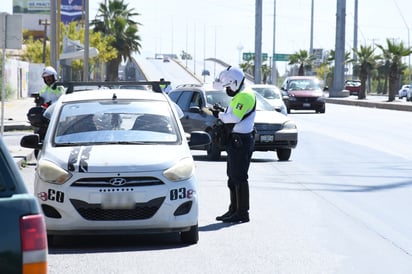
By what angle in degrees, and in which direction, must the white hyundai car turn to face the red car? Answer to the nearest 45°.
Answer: approximately 180°

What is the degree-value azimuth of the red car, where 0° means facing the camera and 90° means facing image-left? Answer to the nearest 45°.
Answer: approximately 0°

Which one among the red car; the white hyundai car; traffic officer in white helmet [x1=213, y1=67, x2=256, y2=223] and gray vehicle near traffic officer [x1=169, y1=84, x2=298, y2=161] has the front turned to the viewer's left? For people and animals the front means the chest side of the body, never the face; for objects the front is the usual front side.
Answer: the traffic officer in white helmet

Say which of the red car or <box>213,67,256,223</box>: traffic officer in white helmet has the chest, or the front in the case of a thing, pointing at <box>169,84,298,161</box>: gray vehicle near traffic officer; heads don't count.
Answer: the red car

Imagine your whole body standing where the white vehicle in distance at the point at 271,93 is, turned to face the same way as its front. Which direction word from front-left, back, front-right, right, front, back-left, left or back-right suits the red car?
back-left

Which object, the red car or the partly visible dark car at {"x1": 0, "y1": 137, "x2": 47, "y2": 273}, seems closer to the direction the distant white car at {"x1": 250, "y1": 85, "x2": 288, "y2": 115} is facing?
the partly visible dark car

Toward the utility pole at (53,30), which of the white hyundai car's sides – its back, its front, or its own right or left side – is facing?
back

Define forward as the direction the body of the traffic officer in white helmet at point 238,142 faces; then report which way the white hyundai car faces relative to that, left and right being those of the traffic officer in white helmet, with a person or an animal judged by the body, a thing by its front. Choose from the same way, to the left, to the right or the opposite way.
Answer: to the left

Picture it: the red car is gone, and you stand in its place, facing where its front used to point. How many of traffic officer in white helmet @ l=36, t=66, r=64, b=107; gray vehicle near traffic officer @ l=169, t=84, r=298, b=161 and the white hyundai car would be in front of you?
3

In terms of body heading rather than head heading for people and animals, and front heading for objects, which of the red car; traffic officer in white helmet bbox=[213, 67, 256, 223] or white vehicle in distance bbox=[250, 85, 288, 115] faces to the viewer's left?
the traffic officer in white helmet

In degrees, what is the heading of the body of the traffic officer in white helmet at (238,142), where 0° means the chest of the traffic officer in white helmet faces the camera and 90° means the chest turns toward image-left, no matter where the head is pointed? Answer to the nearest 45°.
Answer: approximately 90°

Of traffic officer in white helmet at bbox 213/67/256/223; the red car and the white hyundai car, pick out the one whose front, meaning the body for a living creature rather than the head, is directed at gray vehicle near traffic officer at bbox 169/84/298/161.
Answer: the red car

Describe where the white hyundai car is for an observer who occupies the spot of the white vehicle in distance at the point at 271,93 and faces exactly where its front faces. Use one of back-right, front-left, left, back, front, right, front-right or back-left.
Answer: front-right

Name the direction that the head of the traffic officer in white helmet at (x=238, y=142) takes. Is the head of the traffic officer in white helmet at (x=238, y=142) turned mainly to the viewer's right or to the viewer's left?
to the viewer's left

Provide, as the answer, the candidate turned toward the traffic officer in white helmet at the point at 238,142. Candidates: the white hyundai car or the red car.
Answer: the red car
